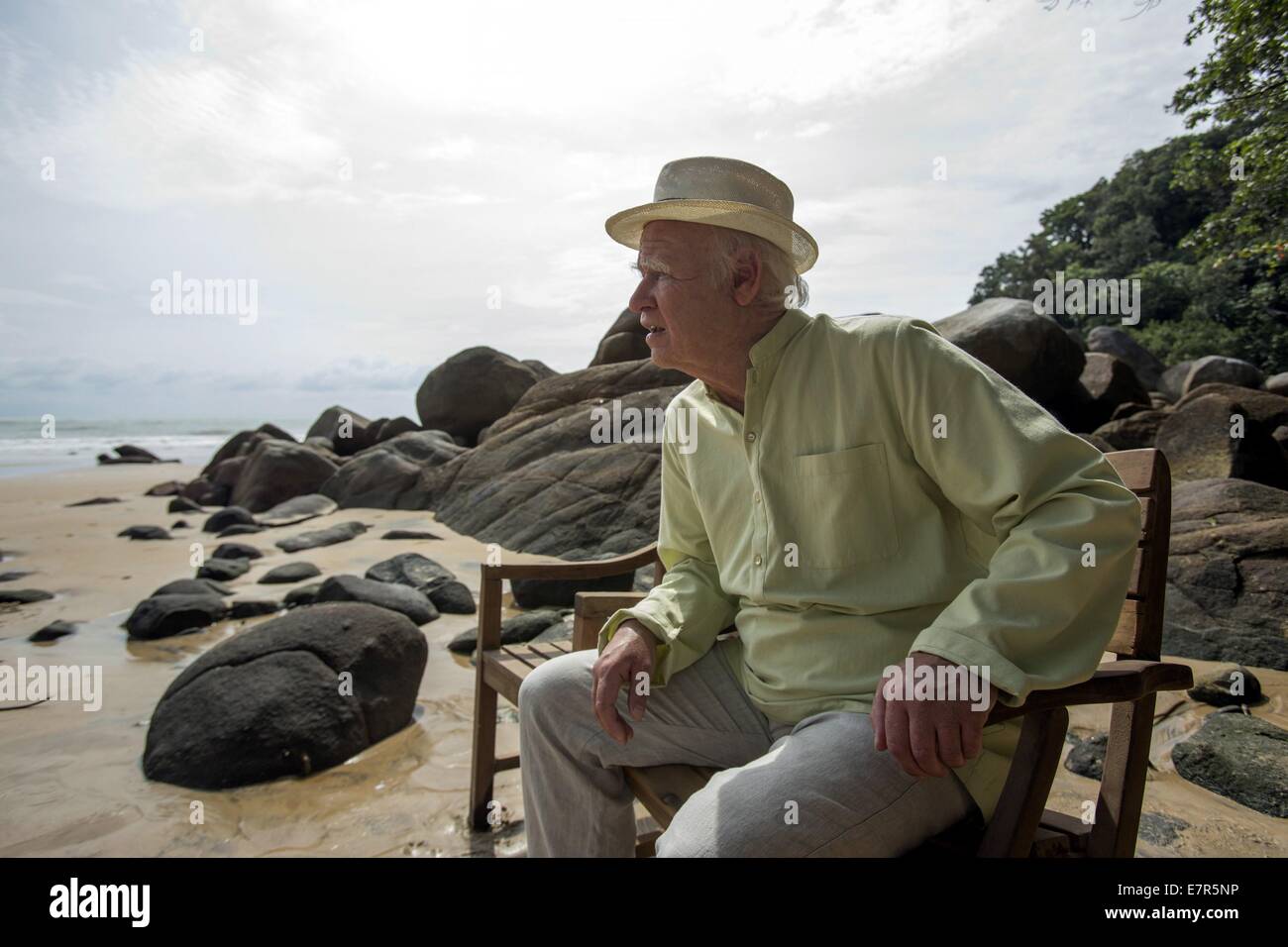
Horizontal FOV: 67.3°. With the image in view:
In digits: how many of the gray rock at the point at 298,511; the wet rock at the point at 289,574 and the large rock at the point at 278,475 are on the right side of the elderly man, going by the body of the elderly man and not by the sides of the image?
3

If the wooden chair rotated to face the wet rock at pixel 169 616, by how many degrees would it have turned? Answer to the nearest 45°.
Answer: approximately 90° to its right

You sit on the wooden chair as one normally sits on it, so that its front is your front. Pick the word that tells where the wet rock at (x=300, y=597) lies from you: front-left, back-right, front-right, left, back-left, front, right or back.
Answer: right

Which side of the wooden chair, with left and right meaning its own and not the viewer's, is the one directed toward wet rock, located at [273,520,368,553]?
right

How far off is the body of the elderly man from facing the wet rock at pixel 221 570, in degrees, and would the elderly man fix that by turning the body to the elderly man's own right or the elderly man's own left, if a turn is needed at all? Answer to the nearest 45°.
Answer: approximately 90° to the elderly man's own right

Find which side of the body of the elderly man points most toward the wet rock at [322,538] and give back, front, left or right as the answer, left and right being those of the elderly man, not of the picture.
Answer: right

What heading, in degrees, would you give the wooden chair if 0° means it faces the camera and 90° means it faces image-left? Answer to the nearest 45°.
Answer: approximately 45°

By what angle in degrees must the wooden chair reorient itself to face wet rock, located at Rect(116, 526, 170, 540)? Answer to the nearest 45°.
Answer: approximately 90° to its right

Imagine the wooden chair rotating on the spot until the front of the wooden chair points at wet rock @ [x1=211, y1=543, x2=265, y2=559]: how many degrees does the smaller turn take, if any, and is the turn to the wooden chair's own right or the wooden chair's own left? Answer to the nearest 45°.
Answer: approximately 90° to the wooden chair's own right

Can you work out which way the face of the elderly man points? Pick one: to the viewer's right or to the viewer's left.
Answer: to the viewer's left

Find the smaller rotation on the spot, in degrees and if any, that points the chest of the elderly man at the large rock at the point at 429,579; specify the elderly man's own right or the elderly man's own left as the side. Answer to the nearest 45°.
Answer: approximately 90° to the elderly man's own right

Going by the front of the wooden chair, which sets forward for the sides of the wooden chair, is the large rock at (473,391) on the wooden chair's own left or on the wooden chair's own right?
on the wooden chair's own right

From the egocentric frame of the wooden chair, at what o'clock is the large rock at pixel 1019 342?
The large rock is roughly at 5 o'clock from the wooden chair.

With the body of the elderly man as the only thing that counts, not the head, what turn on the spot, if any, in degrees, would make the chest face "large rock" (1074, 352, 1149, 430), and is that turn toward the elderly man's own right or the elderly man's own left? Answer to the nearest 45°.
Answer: approximately 135° to the elderly man's own right

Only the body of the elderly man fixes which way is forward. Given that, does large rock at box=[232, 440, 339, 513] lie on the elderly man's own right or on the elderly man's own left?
on the elderly man's own right

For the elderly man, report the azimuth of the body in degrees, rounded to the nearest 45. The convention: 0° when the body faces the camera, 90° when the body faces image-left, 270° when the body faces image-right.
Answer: approximately 45°

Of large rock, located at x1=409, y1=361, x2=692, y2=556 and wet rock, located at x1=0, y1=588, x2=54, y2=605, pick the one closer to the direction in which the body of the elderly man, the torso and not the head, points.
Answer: the wet rock

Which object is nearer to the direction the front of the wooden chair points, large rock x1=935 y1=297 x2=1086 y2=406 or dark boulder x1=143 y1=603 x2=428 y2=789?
the dark boulder
